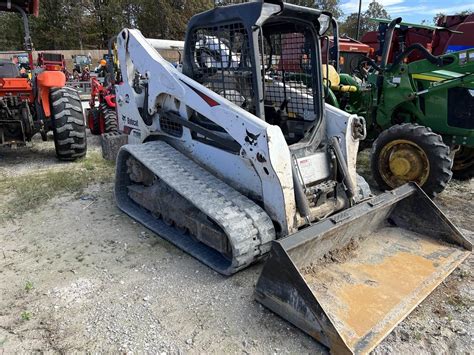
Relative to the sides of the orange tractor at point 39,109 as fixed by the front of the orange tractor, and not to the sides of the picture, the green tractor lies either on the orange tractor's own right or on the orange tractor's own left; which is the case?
on the orange tractor's own right

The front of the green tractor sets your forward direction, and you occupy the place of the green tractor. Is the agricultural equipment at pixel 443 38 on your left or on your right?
on your left

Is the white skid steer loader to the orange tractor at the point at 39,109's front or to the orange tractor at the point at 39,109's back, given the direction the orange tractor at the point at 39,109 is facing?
to the back

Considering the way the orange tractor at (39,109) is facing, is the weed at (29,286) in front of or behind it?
behind

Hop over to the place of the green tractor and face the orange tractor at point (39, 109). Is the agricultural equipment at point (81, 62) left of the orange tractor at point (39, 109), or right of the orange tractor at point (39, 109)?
right

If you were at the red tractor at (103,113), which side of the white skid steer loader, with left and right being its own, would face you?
back

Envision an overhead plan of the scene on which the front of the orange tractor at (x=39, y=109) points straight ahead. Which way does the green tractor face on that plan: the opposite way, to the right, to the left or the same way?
the opposite way

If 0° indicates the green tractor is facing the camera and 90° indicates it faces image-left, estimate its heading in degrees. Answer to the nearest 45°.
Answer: approximately 315°

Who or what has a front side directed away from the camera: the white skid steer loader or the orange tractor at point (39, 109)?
the orange tractor

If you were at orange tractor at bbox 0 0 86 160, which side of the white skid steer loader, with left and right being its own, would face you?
back
